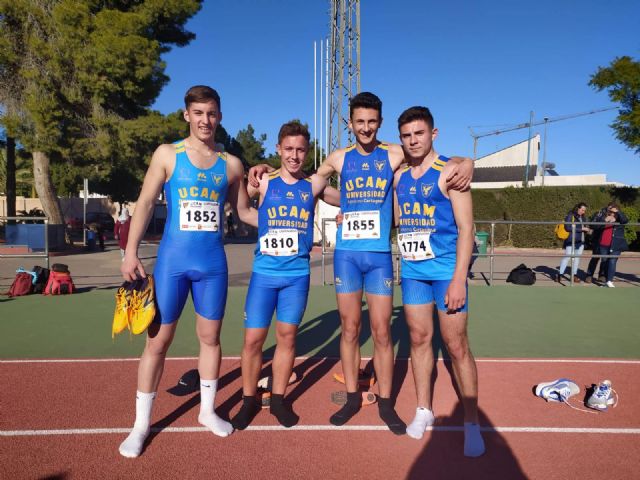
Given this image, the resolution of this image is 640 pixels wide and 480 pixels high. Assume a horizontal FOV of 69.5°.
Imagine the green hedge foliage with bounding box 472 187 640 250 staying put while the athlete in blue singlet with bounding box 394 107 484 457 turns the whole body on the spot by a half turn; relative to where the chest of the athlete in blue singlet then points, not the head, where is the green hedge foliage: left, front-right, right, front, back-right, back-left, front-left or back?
front-left

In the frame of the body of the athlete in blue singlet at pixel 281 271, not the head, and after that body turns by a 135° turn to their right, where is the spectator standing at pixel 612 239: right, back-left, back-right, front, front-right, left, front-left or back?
right

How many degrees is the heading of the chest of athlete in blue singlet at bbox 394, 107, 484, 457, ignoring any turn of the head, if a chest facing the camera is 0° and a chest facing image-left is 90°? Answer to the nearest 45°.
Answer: approximately 45°

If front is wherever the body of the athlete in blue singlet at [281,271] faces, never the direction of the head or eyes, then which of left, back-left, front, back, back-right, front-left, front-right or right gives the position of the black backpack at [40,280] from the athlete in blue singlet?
back-right

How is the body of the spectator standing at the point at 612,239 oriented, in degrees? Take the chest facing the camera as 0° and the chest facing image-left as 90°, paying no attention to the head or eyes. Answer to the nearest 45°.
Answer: approximately 45°

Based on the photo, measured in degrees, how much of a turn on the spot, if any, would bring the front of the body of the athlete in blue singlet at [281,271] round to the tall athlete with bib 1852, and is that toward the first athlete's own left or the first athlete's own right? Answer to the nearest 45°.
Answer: approximately 90° to the first athlete's own right

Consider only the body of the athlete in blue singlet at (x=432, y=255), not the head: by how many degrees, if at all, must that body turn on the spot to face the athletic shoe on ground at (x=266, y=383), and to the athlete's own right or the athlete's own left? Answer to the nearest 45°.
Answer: approximately 90° to the athlete's own right

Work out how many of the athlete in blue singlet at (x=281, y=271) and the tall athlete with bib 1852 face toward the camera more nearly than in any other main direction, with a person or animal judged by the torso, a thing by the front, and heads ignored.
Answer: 2
